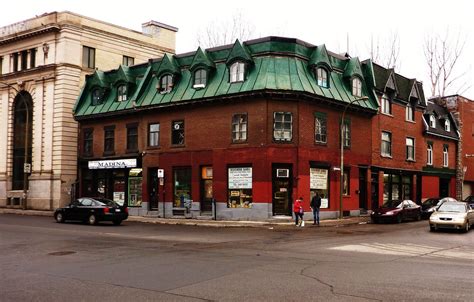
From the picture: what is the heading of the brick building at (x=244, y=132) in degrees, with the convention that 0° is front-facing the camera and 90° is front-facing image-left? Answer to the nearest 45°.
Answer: approximately 0°

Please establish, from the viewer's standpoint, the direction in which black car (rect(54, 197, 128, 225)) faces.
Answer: facing away from the viewer and to the left of the viewer

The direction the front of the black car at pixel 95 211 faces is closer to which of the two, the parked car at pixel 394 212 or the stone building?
the stone building

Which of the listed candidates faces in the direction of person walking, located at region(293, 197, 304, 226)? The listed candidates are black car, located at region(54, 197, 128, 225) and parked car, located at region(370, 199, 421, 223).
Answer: the parked car

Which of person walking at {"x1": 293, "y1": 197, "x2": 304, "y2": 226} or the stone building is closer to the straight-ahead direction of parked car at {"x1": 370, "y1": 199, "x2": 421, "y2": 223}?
the person walking

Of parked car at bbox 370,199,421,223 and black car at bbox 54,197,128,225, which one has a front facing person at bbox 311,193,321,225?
the parked car

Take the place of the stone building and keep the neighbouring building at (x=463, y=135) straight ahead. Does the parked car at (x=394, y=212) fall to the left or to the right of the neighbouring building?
right

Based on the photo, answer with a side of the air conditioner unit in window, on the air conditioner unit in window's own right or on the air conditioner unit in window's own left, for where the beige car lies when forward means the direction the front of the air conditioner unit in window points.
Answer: on the air conditioner unit in window's own left
